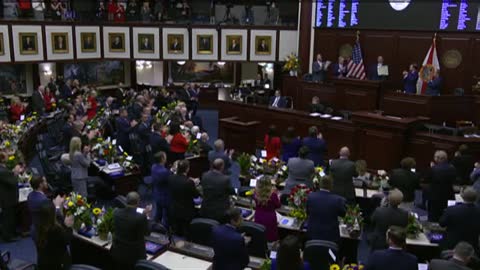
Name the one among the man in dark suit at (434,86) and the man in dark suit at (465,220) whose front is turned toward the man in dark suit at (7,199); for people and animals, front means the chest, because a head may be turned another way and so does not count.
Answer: the man in dark suit at (434,86)

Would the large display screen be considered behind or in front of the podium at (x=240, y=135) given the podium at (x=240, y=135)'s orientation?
behind

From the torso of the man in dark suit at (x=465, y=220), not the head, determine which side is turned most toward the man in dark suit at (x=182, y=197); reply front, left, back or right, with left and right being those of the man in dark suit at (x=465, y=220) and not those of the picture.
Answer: left

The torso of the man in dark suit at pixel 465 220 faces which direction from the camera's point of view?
away from the camera

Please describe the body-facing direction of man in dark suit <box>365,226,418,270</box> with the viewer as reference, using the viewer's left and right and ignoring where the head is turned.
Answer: facing away from the viewer

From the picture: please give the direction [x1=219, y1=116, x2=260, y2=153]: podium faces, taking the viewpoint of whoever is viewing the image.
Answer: facing the viewer and to the left of the viewer

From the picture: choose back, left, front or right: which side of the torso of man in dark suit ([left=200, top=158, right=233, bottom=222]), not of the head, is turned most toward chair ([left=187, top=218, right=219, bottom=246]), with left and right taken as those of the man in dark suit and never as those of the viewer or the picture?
back

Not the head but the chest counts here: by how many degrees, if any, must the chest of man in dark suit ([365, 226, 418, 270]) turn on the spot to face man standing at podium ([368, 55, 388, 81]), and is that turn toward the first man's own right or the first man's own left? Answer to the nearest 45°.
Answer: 0° — they already face them

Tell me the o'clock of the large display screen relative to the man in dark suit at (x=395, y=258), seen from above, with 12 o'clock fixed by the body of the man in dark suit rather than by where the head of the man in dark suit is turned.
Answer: The large display screen is roughly at 12 o'clock from the man in dark suit.

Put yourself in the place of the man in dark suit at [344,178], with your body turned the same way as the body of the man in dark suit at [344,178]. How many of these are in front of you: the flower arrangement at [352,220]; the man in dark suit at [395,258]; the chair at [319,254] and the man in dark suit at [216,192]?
0

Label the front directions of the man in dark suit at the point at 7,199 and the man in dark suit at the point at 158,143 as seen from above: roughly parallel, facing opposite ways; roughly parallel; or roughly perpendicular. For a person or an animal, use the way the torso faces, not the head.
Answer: roughly parallel

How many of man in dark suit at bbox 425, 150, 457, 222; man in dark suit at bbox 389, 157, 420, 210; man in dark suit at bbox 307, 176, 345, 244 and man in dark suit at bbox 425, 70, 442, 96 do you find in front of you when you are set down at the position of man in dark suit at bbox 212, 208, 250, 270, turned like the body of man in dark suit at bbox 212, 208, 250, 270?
4

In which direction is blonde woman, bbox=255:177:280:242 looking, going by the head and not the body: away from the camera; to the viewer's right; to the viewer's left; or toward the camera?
away from the camera

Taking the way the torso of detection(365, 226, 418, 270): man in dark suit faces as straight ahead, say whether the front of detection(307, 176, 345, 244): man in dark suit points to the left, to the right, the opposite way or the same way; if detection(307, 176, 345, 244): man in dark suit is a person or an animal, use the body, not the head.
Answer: the same way

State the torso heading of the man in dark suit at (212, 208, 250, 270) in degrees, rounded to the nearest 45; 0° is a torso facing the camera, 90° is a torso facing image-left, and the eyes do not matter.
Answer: approximately 225°

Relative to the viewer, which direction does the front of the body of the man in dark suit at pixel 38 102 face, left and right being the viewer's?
facing to the right of the viewer

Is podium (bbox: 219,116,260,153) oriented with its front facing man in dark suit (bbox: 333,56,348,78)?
no

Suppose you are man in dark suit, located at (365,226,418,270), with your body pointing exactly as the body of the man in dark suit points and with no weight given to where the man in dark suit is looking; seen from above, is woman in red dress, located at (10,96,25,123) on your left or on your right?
on your left

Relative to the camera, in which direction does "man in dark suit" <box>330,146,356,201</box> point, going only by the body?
away from the camera
